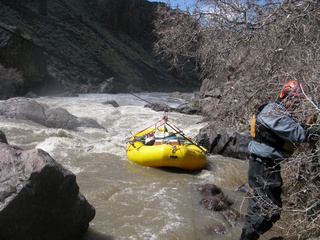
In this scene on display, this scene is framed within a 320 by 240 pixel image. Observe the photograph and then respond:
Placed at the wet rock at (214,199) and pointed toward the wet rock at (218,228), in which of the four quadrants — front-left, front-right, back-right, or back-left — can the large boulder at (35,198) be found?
front-right

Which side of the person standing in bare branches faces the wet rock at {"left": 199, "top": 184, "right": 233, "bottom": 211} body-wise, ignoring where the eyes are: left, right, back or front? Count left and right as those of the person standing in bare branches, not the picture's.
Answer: left
